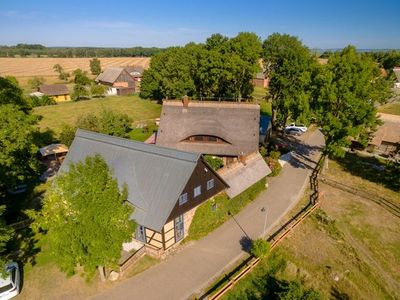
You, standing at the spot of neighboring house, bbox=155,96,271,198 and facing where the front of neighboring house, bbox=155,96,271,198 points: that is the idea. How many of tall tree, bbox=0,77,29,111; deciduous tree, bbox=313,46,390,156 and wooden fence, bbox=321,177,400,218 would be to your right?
1

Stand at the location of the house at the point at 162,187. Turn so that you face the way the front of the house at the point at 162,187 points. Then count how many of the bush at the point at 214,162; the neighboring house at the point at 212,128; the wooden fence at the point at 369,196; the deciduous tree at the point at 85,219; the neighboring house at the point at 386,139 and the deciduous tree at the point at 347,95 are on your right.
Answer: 1

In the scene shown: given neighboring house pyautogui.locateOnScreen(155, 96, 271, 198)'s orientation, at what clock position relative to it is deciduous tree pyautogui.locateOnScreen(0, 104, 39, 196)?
The deciduous tree is roughly at 2 o'clock from the neighboring house.

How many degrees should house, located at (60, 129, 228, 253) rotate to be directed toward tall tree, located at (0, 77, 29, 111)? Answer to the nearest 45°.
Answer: approximately 180°

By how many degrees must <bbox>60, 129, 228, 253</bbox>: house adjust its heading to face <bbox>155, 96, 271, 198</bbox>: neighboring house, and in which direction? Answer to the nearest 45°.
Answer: approximately 90° to its left

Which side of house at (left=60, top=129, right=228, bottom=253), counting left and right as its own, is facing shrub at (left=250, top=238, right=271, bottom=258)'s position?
front

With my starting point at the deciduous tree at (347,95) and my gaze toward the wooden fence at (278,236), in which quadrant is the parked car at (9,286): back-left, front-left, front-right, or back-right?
front-right

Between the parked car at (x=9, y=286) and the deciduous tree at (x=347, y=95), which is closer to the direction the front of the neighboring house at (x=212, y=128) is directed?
the parked car

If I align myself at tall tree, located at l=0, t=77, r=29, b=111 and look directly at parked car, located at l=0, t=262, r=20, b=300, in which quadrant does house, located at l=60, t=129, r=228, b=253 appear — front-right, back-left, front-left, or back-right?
front-left

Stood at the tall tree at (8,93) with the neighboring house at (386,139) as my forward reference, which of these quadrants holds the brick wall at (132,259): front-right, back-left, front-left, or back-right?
front-right

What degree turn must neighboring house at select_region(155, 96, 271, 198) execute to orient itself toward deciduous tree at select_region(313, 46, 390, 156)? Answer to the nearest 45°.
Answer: approximately 90° to its left

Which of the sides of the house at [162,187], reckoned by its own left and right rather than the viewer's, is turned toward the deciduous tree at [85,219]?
right

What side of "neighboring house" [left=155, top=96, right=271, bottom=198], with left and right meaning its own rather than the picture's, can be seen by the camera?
front

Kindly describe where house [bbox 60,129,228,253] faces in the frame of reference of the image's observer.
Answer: facing the viewer and to the right of the viewer

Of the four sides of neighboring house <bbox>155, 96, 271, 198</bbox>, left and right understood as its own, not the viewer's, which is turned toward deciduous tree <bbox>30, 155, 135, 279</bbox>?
front

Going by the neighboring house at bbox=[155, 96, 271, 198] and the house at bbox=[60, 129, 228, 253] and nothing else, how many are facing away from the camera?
0

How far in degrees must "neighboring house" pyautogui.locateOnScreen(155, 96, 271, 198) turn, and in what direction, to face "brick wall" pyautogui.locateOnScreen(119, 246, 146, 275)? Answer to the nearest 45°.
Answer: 0° — it already faces it
